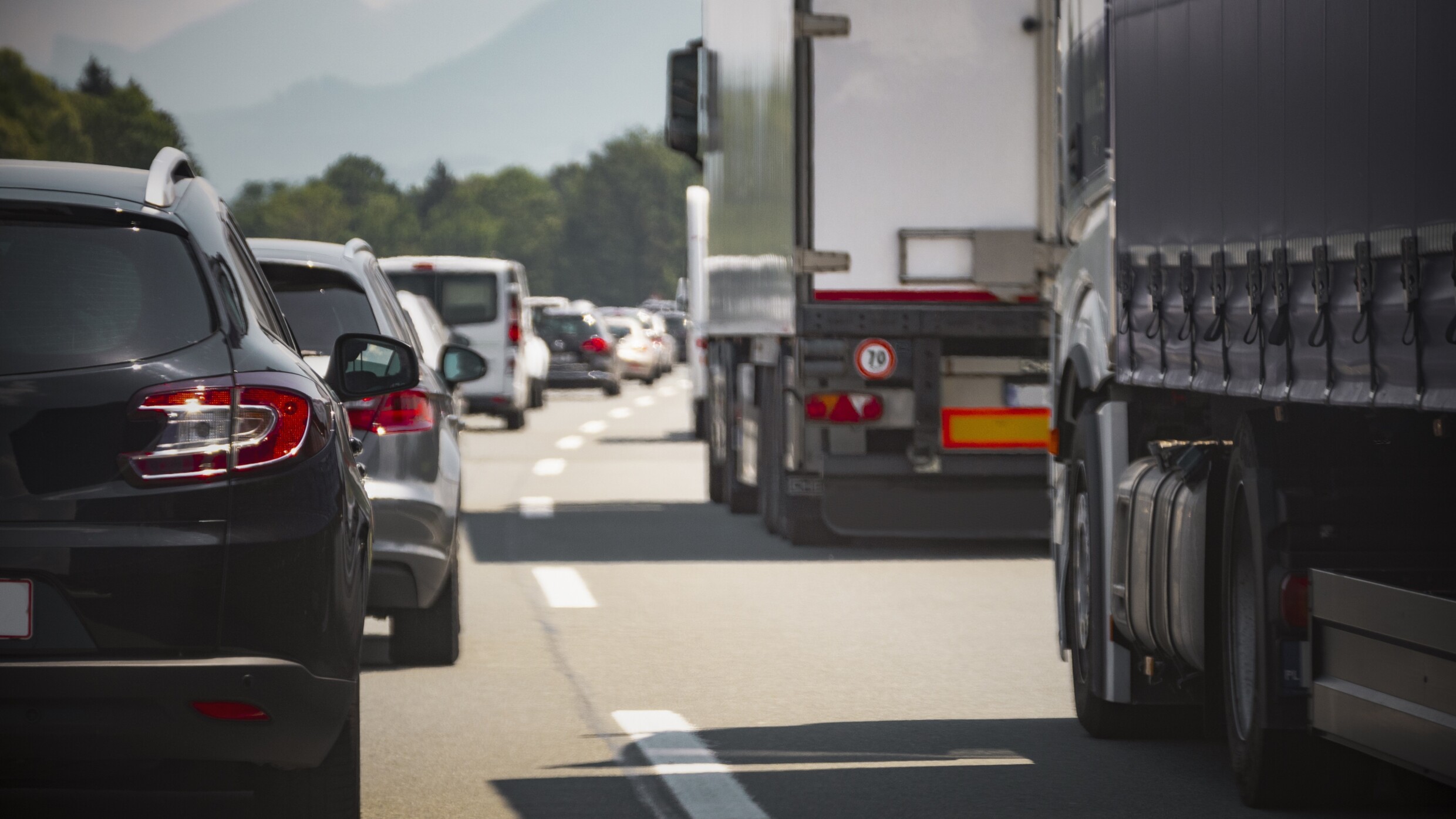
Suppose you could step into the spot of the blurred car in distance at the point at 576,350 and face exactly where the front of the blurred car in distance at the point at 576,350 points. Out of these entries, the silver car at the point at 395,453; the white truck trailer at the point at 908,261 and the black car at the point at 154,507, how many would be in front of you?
0

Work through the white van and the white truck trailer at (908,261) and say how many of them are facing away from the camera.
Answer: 2

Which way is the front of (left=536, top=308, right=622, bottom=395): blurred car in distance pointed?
away from the camera

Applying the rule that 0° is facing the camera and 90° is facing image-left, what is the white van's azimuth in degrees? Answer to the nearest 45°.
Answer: approximately 180°

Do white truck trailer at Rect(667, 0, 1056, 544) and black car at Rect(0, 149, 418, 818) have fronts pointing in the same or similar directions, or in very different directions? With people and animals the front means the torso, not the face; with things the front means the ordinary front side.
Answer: same or similar directions

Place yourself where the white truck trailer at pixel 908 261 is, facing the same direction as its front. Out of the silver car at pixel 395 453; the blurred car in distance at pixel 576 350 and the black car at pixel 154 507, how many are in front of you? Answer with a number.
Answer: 1

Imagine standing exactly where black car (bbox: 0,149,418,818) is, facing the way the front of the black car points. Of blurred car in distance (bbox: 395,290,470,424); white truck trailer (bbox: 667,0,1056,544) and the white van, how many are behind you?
0

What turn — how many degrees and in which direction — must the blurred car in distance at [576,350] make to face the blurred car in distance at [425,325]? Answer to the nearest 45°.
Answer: approximately 180°

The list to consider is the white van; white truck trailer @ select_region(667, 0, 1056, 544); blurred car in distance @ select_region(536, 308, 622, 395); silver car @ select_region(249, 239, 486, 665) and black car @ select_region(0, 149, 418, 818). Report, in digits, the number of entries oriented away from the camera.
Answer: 5

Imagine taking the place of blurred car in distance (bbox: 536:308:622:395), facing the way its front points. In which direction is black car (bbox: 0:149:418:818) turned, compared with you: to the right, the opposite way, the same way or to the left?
the same way

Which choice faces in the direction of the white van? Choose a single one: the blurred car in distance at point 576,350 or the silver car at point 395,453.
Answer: the silver car

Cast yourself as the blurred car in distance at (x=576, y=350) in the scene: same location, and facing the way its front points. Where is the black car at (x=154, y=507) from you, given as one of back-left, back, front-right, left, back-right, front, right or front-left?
back

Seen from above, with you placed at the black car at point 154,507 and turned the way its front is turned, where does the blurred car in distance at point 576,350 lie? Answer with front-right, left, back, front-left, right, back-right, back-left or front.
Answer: front

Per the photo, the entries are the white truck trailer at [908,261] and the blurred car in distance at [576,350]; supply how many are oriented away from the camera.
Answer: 2

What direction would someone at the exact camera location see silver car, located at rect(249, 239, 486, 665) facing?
facing away from the viewer

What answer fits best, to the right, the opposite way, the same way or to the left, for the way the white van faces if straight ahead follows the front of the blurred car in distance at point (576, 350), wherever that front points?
the same way

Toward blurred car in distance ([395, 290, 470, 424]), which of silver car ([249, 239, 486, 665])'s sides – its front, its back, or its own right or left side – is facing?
front

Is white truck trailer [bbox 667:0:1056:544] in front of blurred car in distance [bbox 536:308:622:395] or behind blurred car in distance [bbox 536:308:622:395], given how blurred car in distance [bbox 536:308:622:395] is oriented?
behind

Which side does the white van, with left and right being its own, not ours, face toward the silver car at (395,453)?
back

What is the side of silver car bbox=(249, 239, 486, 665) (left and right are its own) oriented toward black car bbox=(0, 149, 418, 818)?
back

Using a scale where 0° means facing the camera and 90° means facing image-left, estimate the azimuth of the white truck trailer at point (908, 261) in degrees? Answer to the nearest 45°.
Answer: approximately 180°

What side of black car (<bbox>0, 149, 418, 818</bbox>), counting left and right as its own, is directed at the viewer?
back
